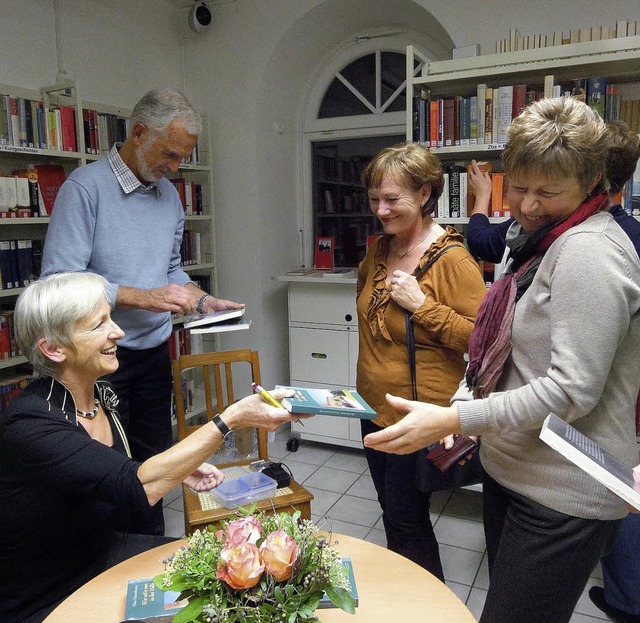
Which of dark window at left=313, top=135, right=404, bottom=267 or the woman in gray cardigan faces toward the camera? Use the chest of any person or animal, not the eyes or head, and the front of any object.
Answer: the dark window

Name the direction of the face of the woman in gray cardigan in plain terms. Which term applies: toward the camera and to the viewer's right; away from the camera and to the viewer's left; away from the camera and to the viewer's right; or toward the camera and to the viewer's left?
toward the camera and to the viewer's left

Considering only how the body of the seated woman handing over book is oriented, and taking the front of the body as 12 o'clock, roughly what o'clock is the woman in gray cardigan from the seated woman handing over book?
The woman in gray cardigan is roughly at 1 o'clock from the seated woman handing over book.

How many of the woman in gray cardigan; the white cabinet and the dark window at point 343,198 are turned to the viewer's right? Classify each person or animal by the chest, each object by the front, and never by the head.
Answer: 0

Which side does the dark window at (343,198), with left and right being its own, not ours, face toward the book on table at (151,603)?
front

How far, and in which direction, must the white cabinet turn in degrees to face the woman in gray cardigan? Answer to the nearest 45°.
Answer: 0° — it already faces them

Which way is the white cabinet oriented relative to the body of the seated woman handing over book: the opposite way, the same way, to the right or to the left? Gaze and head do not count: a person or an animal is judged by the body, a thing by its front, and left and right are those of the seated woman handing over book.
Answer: to the right

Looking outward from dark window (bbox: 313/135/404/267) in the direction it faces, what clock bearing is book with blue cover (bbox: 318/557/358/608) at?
The book with blue cover is roughly at 12 o'clock from the dark window.

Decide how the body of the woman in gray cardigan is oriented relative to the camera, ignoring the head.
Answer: to the viewer's left

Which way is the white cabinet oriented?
toward the camera

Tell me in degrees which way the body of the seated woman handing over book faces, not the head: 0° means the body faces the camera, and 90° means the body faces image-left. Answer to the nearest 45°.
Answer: approximately 270°

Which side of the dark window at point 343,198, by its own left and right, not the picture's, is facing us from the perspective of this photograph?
front
